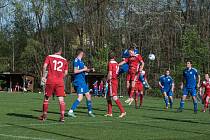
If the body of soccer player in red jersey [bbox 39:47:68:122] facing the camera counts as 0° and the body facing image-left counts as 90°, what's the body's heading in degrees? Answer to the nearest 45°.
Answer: approximately 180°

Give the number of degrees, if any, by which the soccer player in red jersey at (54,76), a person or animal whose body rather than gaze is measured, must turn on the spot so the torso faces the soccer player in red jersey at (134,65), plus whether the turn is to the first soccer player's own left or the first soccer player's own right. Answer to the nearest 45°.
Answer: approximately 45° to the first soccer player's own right
